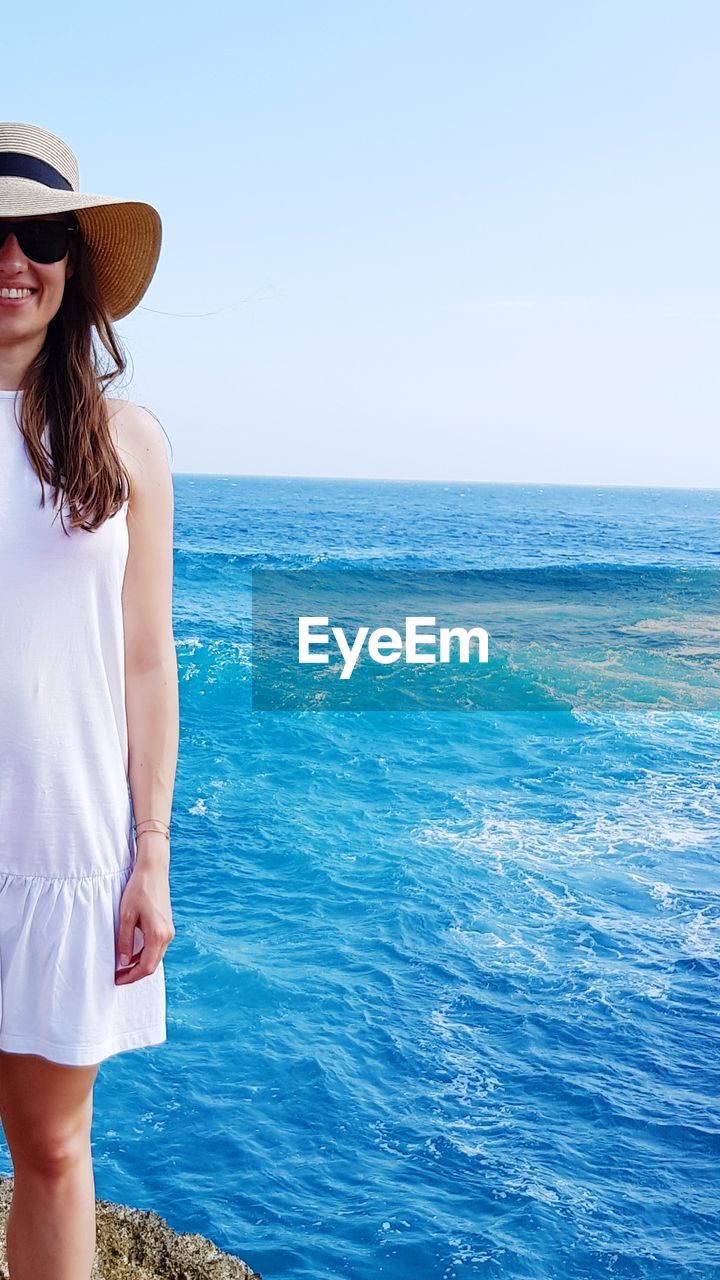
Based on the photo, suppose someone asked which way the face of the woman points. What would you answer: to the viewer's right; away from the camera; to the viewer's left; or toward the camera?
toward the camera

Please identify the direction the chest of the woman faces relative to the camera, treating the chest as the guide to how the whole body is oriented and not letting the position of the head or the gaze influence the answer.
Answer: toward the camera
